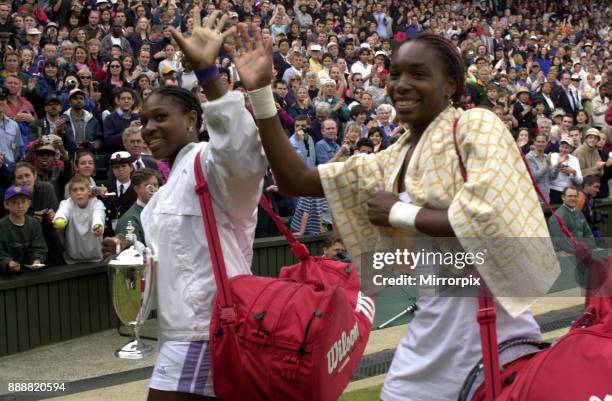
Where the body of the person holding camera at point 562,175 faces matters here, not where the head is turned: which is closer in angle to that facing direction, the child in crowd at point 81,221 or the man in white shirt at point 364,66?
the child in crowd

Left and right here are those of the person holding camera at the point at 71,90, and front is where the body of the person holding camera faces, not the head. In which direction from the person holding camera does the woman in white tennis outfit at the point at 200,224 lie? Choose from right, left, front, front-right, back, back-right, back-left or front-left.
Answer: front

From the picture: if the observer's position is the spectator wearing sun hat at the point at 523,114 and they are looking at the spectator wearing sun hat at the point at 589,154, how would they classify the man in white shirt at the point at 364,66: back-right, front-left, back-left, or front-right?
back-right

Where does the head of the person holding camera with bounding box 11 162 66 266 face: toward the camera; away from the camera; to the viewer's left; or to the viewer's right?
toward the camera

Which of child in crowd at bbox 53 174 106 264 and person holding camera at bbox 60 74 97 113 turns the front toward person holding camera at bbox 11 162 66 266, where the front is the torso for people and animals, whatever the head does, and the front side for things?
person holding camera at bbox 60 74 97 113

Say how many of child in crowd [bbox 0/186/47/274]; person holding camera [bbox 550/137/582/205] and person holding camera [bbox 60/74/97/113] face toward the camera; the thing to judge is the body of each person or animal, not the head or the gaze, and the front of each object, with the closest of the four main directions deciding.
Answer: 3

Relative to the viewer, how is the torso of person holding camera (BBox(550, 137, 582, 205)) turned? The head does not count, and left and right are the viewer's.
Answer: facing the viewer

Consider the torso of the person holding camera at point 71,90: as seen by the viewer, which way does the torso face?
toward the camera

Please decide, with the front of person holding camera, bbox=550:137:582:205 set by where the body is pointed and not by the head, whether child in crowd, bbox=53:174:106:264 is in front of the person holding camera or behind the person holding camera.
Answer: in front

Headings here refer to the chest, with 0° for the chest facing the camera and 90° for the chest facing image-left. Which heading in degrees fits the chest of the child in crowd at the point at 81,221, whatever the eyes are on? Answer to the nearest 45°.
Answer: approximately 0°

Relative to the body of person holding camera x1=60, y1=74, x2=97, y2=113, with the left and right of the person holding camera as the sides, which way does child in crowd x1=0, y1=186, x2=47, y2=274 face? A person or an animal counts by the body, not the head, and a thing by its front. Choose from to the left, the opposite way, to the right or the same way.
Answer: the same way

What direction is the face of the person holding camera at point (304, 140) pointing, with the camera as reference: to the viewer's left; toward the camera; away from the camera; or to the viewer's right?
toward the camera

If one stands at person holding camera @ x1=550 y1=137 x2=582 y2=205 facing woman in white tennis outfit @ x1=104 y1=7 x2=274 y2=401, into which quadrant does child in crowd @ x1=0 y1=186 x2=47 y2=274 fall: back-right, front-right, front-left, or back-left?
front-right

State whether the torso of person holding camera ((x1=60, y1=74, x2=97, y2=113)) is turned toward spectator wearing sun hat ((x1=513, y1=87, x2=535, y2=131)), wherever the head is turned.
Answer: no

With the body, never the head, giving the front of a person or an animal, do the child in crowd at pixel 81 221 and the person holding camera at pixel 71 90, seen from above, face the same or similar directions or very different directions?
same or similar directions

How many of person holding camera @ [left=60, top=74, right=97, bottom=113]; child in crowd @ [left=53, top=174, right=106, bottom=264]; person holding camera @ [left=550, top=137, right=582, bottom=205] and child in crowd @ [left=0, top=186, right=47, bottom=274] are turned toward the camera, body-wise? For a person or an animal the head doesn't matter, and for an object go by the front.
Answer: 4

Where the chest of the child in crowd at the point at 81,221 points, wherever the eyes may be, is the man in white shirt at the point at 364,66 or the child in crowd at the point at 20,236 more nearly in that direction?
the child in crowd

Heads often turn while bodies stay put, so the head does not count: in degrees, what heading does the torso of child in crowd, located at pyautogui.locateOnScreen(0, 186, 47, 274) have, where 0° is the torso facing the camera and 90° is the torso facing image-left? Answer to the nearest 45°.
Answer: approximately 0°
